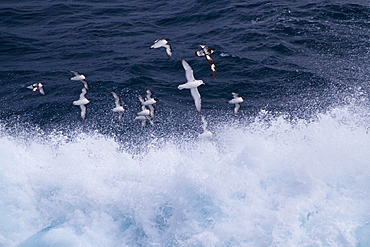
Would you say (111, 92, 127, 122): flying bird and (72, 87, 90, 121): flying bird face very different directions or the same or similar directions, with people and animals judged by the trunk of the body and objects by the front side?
same or similar directions

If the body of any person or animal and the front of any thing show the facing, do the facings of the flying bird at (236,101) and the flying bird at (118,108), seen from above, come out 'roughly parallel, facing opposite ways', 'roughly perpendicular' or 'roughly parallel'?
roughly parallel

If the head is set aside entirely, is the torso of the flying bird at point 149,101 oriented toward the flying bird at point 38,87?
no

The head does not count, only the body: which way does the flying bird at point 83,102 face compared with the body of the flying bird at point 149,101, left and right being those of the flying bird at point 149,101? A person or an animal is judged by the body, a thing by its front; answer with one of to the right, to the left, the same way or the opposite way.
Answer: the same way

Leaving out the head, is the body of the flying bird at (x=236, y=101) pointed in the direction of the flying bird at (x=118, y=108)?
no

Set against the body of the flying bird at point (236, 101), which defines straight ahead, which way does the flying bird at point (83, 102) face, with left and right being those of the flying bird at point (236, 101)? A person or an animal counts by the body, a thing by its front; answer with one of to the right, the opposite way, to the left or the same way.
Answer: the same way
